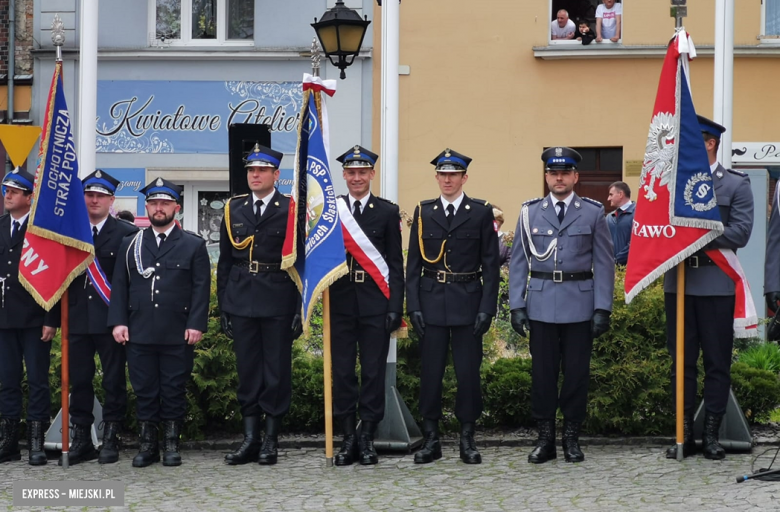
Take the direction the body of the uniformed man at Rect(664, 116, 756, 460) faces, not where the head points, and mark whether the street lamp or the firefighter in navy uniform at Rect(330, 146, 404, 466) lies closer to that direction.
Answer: the firefighter in navy uniform

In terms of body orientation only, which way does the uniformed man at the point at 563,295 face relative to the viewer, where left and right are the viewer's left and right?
facing the viewer

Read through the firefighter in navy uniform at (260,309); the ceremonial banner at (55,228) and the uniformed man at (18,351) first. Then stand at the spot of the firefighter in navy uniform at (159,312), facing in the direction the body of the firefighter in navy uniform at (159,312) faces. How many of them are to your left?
1

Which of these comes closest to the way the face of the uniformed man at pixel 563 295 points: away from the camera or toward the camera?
toward the camera

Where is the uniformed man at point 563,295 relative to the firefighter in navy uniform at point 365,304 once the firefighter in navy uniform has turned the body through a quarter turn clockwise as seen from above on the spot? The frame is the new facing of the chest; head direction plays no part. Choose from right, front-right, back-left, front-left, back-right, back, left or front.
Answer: back

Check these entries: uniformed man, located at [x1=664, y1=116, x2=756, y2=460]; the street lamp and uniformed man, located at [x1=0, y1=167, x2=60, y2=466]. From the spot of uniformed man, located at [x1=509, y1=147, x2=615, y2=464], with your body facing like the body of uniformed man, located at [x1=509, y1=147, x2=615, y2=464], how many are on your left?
1

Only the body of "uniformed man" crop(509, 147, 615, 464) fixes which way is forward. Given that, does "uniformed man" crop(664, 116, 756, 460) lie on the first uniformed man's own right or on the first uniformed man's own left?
on the first uniformed man's own left

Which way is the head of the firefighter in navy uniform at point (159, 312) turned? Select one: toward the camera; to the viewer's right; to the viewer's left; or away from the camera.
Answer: toward the camera

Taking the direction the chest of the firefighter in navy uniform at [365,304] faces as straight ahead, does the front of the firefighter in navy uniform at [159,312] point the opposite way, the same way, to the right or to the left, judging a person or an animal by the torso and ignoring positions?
the same way

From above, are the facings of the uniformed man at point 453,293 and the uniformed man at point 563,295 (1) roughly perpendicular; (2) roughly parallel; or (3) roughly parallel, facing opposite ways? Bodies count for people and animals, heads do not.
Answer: roughly parallel

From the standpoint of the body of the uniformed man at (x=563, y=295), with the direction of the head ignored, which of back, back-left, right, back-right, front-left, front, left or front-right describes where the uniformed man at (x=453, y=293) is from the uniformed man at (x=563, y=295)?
right

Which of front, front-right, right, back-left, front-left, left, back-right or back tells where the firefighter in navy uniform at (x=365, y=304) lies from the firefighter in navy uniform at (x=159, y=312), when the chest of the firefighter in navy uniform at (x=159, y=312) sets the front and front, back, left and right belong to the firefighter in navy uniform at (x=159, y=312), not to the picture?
left

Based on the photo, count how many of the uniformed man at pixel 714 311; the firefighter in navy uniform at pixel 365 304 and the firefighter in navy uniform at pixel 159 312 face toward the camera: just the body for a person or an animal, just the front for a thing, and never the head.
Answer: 3

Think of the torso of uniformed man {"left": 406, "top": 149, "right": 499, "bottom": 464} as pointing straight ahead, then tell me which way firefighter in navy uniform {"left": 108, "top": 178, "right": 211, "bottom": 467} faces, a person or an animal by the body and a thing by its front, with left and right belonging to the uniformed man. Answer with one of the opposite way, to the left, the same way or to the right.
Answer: the same way

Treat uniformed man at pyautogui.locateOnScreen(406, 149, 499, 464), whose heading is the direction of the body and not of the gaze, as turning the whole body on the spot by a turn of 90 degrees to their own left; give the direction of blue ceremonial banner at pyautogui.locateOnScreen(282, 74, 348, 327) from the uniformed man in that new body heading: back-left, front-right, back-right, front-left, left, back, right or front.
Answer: back

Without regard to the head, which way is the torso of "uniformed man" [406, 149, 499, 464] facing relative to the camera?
toward the camera
